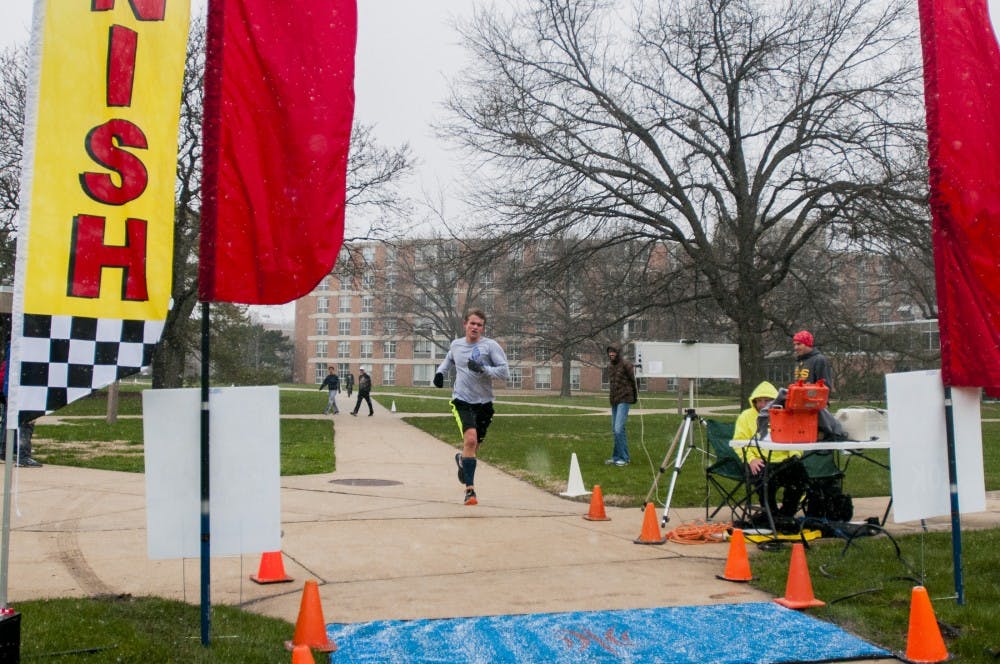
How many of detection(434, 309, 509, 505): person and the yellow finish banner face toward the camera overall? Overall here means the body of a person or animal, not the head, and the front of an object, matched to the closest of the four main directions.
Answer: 2

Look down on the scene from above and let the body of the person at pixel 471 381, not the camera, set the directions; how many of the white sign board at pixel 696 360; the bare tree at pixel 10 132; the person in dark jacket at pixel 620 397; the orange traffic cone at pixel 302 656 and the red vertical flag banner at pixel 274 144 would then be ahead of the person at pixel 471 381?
2

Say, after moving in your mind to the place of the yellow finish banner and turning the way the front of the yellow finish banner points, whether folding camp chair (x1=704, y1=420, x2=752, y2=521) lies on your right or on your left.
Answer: on your left

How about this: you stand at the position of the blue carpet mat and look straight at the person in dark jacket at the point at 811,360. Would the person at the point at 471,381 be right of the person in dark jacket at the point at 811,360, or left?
left

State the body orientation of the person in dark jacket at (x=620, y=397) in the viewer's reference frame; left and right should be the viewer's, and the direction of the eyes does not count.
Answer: facing the viewer and to the left of the viewer

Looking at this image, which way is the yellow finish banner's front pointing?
toward the camera

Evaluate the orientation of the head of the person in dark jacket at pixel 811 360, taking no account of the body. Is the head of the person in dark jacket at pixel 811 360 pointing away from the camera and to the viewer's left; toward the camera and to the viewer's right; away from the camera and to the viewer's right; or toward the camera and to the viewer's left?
toward the camera and to the viewer's left

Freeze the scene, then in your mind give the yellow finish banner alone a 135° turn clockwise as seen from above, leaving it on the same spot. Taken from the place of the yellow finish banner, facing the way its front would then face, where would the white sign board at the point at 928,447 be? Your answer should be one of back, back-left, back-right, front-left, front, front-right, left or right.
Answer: back-right

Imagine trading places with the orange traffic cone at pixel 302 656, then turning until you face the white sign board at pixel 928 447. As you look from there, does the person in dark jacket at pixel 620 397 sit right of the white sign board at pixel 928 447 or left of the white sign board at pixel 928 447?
left

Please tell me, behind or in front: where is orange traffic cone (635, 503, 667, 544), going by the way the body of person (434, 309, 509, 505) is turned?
in front

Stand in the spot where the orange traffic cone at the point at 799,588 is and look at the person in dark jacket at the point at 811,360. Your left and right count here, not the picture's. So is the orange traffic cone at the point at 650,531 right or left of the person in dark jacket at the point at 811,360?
left

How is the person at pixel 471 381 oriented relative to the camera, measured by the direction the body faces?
toward the camera
